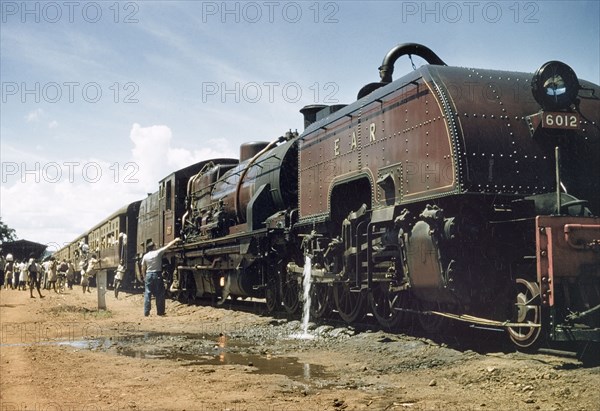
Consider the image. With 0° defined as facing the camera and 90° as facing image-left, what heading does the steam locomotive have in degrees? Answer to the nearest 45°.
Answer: approximately 315°

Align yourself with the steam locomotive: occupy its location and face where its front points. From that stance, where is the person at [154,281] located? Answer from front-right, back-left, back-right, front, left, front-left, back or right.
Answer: back

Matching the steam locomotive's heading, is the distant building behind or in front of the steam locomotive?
behind

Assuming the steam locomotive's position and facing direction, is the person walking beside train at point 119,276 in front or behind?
behind
